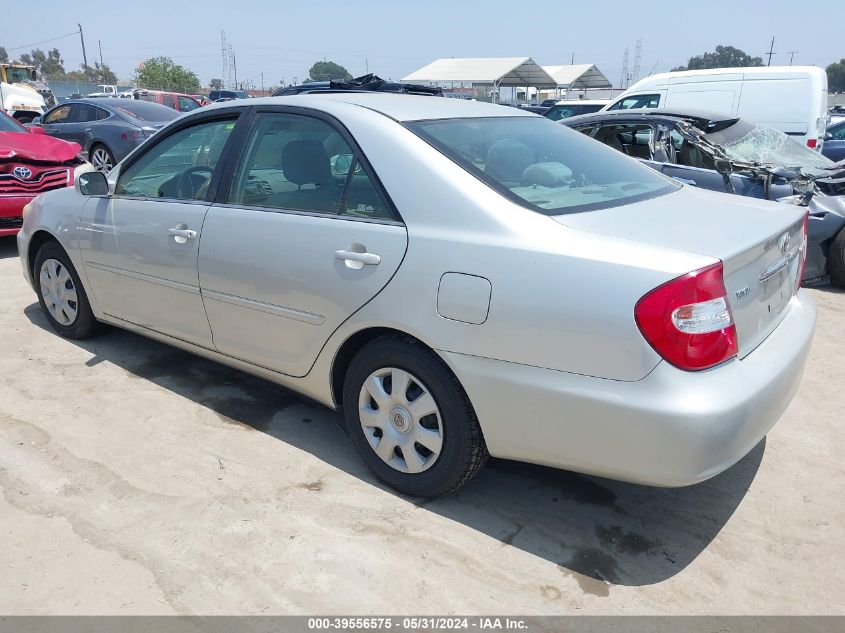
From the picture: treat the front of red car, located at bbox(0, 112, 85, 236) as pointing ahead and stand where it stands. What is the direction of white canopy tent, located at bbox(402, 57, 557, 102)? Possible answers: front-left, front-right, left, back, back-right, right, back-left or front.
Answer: left

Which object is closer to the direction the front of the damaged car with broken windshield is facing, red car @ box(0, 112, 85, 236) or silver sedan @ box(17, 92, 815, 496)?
the silver sedan

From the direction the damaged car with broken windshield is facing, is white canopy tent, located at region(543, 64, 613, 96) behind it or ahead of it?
behind

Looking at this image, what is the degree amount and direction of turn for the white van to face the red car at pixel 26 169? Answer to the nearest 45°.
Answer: approximately 45° to its left

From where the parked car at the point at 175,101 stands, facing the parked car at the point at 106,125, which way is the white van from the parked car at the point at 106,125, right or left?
left

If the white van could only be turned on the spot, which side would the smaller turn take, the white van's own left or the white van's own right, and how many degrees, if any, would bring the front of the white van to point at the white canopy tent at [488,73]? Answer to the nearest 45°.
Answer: approximately 45° to the white van's own right

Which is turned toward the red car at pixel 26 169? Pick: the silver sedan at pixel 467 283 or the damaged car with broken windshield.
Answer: the silver sedan

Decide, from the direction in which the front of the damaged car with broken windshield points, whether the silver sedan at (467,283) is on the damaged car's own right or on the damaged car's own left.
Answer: on the damaged car's own right

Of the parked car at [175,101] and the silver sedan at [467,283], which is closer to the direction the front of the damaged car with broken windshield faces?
the silver sedan

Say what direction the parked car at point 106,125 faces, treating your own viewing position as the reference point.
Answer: facing away from the viewer and to the left of the viewer

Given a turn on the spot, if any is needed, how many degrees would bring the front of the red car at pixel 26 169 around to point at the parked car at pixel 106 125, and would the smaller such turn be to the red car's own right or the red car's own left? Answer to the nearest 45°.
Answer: approximately 135° to the red car's own left

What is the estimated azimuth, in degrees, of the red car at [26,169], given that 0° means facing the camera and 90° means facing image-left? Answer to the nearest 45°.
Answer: approximately 315°

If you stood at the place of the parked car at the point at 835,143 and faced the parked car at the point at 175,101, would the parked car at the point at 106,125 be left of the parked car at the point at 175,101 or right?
left

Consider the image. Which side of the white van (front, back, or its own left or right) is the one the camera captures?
left
